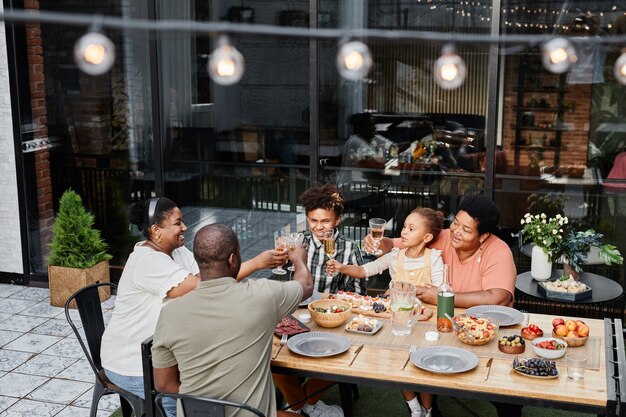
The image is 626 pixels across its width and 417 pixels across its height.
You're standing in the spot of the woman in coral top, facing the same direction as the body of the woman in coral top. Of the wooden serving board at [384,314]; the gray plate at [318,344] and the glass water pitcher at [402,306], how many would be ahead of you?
3

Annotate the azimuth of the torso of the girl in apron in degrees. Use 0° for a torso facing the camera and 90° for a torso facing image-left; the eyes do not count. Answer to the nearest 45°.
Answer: approximately 45°

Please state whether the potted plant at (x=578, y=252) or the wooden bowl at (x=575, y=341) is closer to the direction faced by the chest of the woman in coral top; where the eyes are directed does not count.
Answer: the wooden bowl

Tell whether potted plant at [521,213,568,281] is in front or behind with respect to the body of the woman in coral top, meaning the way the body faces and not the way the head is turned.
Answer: behind

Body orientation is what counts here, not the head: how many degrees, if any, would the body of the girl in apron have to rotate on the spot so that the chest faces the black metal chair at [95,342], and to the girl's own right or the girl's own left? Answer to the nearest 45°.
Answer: approximately 45° to the girl's own right

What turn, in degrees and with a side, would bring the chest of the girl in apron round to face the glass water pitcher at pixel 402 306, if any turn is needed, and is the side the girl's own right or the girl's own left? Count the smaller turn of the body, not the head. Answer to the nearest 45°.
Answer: approximately 45° to the girl's own left

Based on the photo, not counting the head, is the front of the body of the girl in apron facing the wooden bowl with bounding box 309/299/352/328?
yes

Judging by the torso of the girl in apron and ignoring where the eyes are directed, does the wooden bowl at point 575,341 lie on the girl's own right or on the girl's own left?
on the girl's own left

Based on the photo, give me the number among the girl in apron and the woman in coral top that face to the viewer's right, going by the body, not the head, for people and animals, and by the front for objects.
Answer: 0

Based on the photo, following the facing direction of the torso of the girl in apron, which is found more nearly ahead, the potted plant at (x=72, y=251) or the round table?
the potted plant
